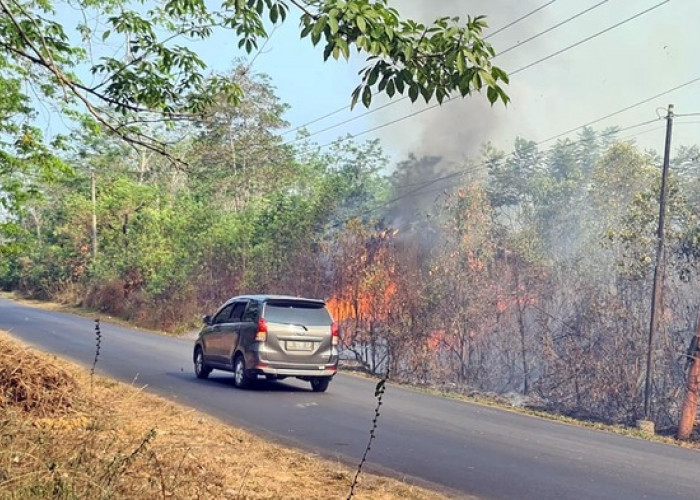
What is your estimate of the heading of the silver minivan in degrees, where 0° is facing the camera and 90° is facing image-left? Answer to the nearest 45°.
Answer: approximately 135°
